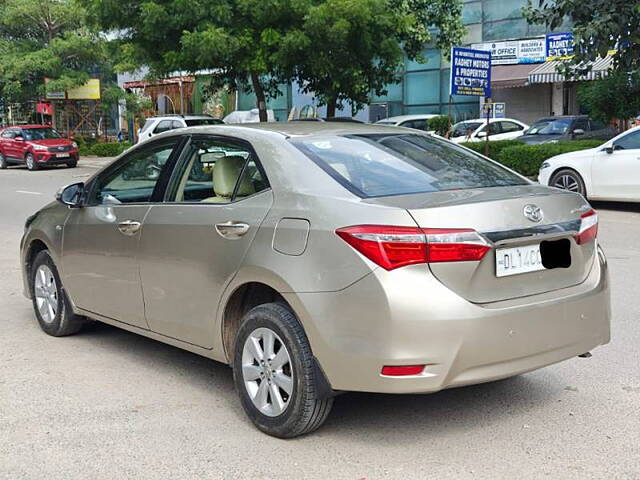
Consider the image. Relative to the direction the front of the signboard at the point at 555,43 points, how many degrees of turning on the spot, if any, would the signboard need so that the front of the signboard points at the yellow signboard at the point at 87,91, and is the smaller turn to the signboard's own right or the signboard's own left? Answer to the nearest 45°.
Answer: approximately 90° to the signboard's own right

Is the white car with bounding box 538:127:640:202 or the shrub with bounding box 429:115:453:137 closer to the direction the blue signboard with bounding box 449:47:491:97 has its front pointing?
the white car

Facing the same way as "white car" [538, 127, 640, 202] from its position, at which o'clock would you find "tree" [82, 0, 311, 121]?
The tree is roughly at 1 o'clock from the white car.

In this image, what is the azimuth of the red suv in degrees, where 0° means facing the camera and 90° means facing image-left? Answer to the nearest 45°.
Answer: approximately 315°

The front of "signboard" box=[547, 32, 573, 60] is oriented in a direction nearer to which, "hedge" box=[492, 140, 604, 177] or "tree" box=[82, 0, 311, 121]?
the hedge

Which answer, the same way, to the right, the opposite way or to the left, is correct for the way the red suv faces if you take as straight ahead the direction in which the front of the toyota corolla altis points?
the opposite way

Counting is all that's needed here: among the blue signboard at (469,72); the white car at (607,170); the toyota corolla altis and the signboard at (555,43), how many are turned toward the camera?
2

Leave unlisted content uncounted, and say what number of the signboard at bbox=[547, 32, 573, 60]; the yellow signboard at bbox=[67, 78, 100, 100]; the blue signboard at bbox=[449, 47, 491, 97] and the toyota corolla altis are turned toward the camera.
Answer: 3

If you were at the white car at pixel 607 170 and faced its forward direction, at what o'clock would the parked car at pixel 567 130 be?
The parked car is roughly at 3 o'clock from the white car.

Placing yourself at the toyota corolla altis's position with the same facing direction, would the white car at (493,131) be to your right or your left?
on your right
